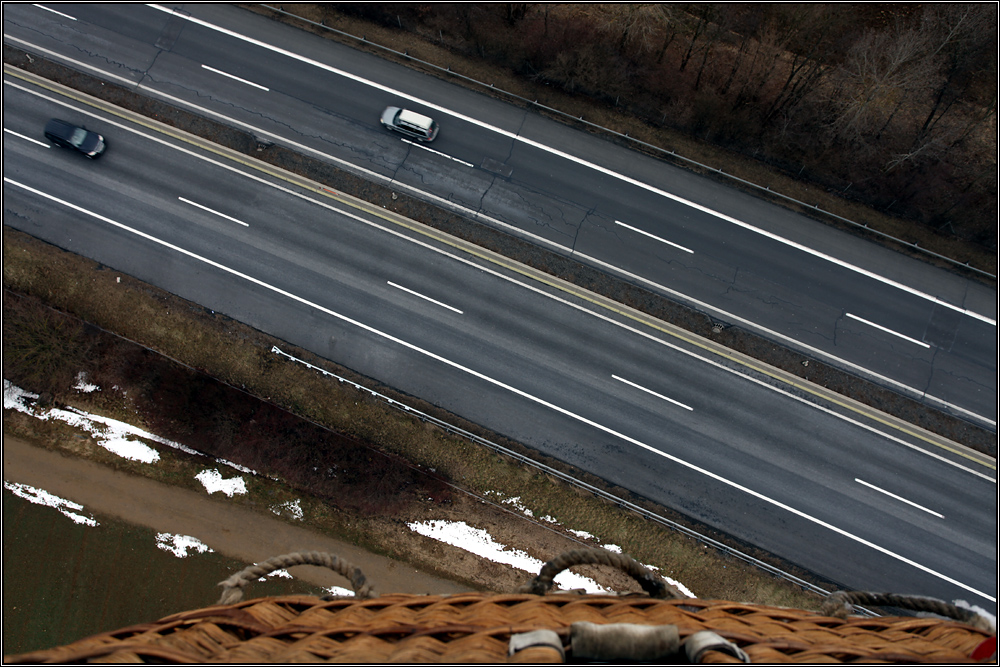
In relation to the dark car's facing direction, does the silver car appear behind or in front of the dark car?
in front

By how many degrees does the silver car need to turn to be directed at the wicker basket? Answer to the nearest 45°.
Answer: approximately 135° to its left

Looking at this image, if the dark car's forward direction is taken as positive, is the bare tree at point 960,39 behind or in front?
in front

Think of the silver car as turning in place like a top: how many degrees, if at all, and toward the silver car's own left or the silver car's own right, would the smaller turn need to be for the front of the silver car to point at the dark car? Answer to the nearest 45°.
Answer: approximately 45° to the silver car's own left

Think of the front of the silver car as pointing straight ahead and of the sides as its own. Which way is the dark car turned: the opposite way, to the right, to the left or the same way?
the opposite way

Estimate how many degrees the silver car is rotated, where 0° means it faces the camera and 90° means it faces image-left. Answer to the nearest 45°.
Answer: approximately 135°

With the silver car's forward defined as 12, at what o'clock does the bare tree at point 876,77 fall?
The bare tree is roughly at 5 o'clock from the silver car.

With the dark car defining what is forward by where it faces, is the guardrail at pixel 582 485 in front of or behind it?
in front
